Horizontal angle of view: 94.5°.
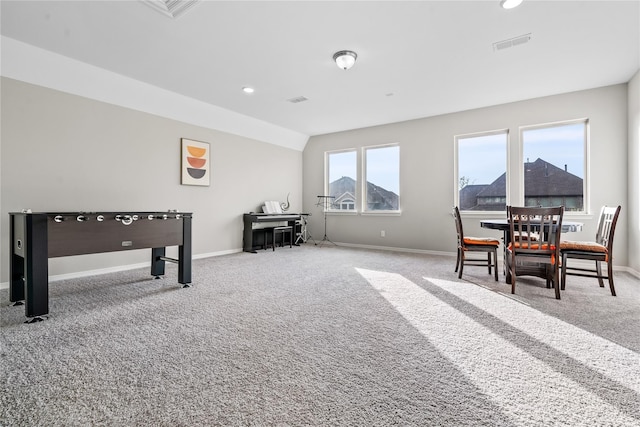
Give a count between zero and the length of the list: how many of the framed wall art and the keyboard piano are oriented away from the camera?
0

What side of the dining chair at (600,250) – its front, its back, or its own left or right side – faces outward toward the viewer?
left

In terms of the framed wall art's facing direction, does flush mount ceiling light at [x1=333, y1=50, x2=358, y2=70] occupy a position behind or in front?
in front

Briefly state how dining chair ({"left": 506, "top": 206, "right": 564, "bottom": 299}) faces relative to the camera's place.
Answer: facing away from the viewer

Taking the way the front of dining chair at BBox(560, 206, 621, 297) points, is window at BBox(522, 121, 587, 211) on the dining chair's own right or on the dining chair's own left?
on the dining chair's own right

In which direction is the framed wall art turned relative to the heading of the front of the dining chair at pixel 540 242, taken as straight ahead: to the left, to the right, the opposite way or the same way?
to the right

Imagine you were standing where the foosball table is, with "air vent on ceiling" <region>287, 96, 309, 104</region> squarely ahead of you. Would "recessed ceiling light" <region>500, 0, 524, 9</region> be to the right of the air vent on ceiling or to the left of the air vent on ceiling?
right

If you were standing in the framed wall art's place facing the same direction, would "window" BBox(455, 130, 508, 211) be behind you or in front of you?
in front

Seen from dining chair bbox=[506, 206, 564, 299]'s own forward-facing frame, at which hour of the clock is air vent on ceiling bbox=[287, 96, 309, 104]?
The air vent on ceiling is roughly at 9 o'clock from the dining chair.

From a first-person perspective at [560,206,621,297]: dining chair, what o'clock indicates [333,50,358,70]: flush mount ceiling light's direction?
The flush mount ceiling light is roughly at 11 o'clock from the dining chair.

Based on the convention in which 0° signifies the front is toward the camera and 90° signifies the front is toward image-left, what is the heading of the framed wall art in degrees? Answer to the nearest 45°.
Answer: approximately 315°
